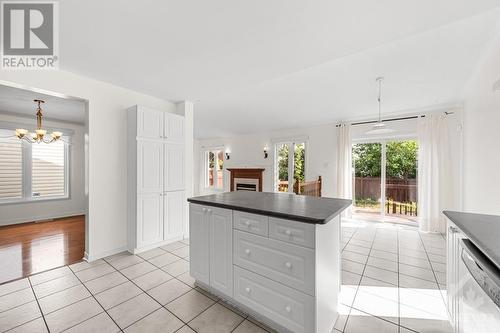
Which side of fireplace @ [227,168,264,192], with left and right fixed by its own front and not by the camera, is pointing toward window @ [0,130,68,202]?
right

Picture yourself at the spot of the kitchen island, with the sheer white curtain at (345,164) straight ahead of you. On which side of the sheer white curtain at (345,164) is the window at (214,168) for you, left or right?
left

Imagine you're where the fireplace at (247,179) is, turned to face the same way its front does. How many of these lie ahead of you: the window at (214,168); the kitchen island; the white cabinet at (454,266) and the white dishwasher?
3

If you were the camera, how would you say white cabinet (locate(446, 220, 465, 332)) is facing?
facing to the left of the viewer

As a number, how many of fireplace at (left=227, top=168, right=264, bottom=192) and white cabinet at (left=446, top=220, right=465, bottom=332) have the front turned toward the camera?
1

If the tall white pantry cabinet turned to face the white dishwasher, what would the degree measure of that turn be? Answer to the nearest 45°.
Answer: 0° — it already faces it

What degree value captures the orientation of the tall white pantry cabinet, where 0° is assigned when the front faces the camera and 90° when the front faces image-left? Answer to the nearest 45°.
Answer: approximately 315°

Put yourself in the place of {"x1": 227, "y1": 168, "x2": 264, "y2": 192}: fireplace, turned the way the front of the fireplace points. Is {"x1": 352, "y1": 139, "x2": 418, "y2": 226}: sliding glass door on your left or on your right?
on your left
